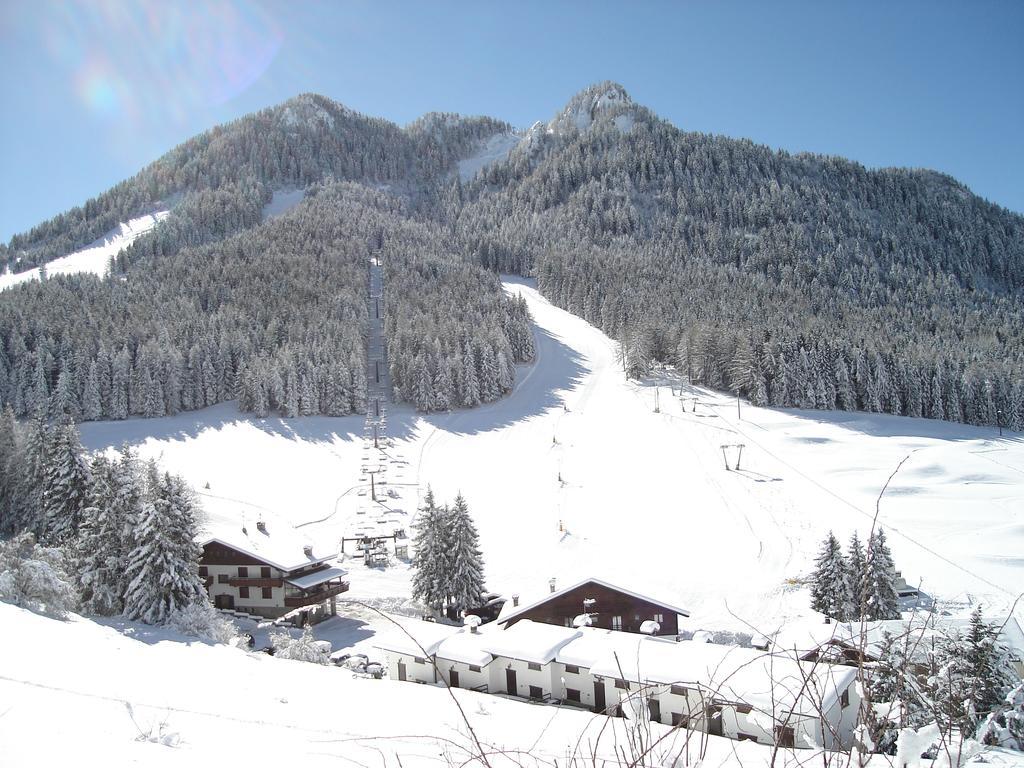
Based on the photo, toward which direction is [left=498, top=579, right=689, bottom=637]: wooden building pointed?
toward the camera

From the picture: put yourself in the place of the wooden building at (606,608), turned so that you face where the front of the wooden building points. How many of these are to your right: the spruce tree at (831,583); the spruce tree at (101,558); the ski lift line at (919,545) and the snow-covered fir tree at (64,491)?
2

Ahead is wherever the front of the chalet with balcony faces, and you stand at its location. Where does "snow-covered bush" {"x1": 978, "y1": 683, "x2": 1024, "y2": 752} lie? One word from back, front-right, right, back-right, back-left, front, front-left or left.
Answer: front-left

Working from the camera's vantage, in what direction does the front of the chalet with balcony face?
facing the viewer and to the left of the viewer

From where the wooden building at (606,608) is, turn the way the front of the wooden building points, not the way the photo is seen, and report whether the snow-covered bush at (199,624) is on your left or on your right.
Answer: on your right

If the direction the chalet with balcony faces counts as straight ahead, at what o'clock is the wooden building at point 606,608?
The wooden building is roughly at 9 o'clock from the chalet with balcony.

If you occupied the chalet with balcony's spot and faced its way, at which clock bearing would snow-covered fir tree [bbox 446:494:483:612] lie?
The snow-covered fir tree is roughly at 8 o'clock from the chalet with balcony.

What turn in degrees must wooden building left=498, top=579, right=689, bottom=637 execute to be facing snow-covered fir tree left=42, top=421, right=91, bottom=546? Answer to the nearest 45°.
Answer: approximately 90° to its right
